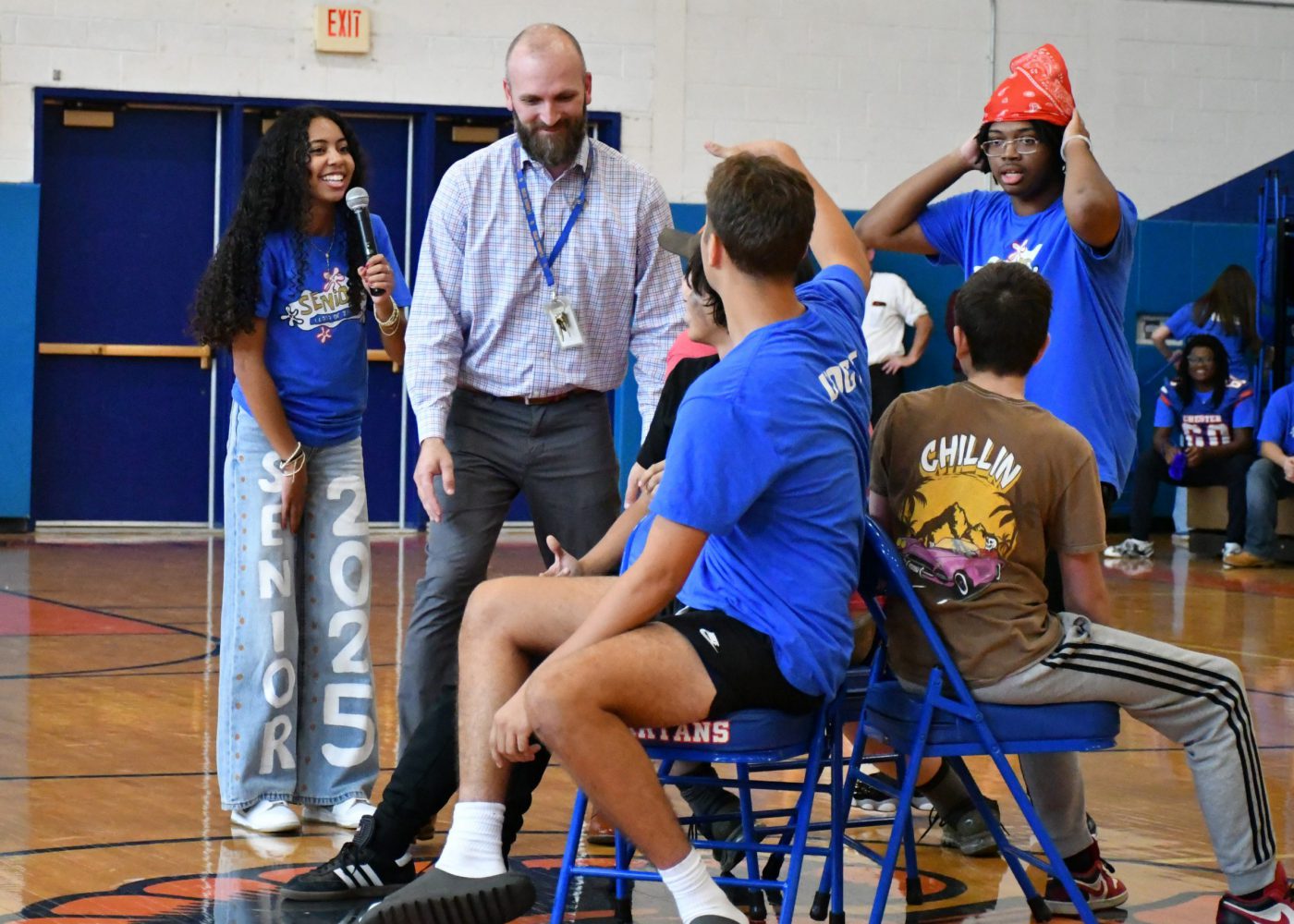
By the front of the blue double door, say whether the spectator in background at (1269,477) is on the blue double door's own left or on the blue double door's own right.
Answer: on the blue double door's own left

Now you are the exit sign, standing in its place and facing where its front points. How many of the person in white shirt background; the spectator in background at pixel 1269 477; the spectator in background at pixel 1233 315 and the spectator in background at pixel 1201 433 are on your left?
4

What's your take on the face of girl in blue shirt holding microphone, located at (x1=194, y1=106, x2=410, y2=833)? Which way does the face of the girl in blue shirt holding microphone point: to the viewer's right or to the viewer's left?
to the viewer's right

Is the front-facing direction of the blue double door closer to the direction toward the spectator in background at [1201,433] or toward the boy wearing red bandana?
the boy wearing red bandana

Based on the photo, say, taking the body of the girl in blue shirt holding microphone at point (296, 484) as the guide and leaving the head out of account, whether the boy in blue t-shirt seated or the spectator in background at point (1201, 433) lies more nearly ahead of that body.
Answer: the boy in blue t-shirt seated

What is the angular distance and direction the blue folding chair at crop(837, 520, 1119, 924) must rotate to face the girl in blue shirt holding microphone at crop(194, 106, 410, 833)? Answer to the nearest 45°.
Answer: approximately 135° to its left

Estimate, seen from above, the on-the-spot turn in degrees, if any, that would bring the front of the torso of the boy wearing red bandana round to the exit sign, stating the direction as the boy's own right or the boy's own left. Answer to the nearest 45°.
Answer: approximately 90° to the boy's own right

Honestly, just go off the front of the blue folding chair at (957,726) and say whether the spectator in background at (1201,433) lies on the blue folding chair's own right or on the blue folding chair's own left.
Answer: on the blue folding chair's own left

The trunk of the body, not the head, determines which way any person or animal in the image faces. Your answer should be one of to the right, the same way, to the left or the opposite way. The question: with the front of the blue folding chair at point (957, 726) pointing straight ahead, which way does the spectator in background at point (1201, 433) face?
to the right

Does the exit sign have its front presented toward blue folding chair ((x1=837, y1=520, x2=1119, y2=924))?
yes

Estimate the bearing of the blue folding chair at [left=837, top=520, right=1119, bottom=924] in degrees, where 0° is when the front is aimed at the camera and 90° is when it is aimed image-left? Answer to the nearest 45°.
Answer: approximately 270°

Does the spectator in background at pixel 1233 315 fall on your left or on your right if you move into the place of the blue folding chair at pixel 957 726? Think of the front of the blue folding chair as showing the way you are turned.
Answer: on your left

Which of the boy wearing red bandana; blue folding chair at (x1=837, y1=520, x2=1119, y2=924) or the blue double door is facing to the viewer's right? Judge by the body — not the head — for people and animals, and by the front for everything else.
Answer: the blue folding chair

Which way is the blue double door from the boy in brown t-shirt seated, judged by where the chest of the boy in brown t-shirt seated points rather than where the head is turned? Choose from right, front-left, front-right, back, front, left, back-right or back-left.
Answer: left

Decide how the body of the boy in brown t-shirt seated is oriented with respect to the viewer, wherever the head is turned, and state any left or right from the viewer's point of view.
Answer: facing away from the viewer and to the right of the viewer

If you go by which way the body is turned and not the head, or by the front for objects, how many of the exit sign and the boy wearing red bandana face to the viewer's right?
0

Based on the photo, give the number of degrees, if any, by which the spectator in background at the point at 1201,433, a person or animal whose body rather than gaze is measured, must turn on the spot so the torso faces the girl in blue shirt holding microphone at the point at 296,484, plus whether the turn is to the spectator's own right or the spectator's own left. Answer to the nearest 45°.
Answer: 0° — they already face them

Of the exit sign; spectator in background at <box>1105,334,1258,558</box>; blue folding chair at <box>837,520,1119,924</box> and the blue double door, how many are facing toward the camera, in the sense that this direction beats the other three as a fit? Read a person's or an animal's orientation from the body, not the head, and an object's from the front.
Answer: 3
